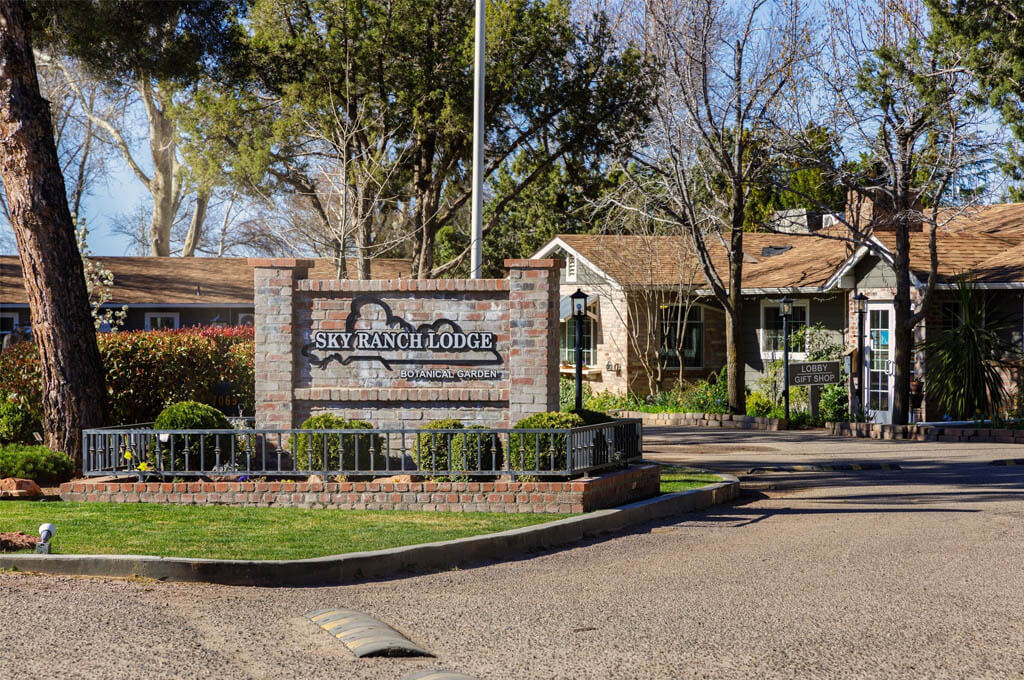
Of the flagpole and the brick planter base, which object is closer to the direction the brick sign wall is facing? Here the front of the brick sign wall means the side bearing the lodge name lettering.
the brick planter base

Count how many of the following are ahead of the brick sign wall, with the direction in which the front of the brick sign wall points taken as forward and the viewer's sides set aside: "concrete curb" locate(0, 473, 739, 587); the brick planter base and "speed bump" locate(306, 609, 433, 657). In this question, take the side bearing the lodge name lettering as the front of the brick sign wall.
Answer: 3

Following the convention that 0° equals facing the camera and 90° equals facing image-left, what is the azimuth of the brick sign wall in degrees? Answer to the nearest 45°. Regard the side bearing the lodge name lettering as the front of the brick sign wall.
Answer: approximately 0°

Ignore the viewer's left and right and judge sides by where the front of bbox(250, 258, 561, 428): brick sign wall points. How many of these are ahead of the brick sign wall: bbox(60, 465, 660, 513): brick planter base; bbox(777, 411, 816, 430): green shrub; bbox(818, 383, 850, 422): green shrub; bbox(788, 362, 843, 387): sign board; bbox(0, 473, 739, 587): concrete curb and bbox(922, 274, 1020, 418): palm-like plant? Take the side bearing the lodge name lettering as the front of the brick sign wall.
2

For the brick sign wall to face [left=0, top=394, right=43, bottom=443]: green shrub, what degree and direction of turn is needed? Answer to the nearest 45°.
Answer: approximately 135° to its right

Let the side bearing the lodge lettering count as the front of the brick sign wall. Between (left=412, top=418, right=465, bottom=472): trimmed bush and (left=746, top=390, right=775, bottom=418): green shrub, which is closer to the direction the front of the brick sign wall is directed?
the trimmed bush

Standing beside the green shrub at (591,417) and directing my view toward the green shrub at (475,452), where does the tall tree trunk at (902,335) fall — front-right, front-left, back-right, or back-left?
back-right

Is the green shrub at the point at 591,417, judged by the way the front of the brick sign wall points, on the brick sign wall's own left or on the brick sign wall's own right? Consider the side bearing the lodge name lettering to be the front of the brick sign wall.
on the brick sign wall's own left

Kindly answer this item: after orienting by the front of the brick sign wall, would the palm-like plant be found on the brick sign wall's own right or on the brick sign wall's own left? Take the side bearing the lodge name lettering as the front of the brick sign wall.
on the brick sign wall's own left

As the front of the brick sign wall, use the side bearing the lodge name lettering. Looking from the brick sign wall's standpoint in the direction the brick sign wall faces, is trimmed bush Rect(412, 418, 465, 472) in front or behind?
in front

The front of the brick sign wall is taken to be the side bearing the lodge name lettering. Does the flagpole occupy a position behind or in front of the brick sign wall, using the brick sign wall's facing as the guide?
behind

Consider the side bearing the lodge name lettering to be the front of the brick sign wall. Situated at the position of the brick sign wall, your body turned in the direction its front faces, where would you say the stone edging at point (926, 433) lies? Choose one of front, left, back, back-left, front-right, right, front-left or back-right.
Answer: back-left

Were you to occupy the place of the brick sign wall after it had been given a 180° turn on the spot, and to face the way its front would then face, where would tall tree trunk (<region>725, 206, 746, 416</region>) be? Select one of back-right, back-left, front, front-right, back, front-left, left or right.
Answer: front-right

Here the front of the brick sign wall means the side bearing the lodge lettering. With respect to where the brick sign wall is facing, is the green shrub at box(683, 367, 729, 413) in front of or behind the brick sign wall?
behind

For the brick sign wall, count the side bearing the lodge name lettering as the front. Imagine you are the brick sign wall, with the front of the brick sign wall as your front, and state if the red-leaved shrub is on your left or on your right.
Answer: on your right

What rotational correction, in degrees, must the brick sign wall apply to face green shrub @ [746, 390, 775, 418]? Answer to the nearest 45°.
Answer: approximately 135° to its left
